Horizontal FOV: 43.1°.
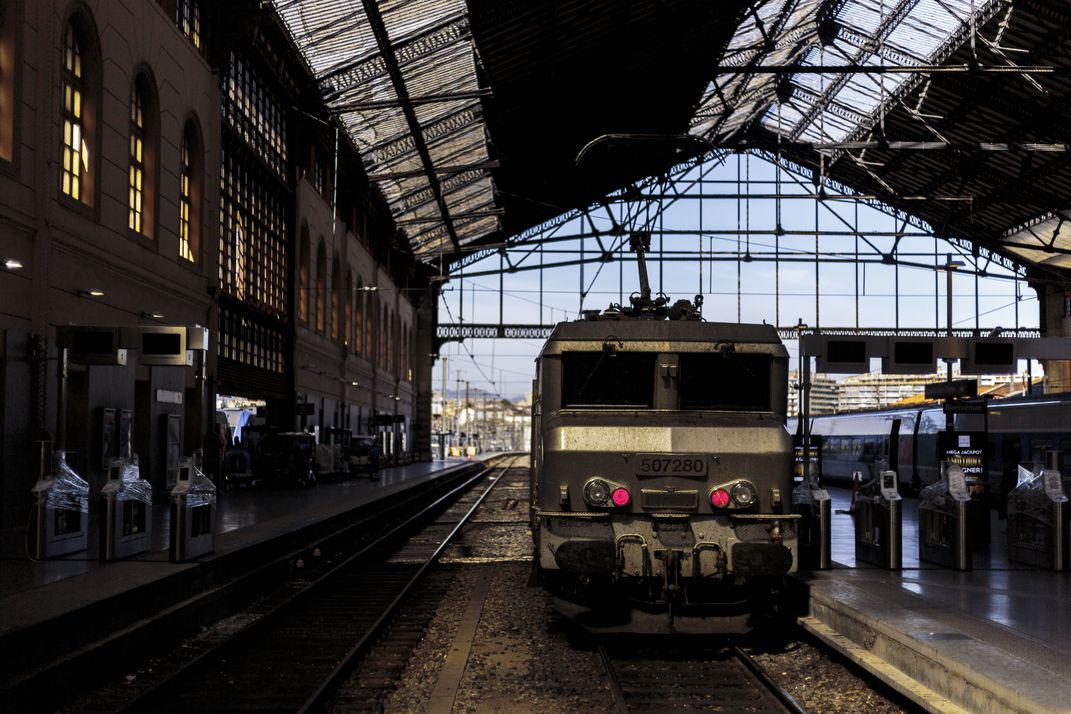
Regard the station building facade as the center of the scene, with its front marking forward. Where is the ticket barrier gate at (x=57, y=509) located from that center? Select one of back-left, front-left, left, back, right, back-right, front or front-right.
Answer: front-right

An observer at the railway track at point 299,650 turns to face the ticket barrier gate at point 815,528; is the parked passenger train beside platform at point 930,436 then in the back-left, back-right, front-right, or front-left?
front-left

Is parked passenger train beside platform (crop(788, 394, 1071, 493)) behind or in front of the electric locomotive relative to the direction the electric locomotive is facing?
behind

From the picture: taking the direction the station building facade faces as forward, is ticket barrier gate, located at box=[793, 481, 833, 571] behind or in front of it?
in front

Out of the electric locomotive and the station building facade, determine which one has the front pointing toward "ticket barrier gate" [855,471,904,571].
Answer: the station building facade

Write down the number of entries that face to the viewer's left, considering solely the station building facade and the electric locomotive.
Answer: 0

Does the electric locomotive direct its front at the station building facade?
no

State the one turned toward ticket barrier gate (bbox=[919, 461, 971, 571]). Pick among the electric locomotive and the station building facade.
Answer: the station building facade

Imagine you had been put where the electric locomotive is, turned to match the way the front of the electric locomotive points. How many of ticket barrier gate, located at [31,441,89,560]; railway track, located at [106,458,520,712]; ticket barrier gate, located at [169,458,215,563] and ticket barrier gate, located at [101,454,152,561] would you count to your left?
0

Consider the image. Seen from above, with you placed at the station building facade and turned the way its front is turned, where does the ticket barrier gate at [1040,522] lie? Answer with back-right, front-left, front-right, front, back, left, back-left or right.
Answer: front

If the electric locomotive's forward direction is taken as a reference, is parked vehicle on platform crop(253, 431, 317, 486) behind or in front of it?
behind

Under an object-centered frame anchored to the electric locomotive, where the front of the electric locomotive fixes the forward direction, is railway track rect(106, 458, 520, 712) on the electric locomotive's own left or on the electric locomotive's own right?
on the electric locomotive's own right

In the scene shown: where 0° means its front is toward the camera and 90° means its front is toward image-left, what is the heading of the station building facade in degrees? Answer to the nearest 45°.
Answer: approximately 315°

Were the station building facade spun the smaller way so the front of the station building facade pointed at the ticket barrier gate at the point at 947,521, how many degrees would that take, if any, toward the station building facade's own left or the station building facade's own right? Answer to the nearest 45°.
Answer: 0° — it already faces it

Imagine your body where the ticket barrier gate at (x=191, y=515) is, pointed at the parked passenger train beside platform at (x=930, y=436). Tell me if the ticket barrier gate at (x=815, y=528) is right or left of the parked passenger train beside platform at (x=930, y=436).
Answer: right

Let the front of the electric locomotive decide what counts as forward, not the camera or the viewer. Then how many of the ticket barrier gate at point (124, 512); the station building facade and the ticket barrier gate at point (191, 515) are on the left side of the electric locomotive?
0

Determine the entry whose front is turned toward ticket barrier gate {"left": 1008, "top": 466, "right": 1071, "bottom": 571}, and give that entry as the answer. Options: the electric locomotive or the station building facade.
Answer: the station building facade

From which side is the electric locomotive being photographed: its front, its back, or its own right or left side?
front

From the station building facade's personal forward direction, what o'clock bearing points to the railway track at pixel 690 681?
The railway track is roughly at 1 o'clock from the station building facade.

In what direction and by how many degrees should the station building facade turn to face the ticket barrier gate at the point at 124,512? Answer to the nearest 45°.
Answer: approximately 45° to its right
